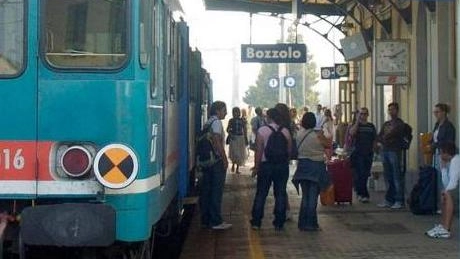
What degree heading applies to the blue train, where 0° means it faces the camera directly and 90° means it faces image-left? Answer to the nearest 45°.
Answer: approximately 0°

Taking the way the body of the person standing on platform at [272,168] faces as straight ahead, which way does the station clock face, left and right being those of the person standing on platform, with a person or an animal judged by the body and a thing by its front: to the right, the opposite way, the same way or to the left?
the opposite way

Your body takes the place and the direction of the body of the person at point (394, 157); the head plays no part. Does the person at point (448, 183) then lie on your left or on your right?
on your left

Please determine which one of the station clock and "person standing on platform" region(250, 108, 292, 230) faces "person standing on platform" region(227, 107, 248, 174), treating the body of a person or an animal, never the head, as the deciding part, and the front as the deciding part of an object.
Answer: "person standing on platform" region(250, 108, 292, 230)

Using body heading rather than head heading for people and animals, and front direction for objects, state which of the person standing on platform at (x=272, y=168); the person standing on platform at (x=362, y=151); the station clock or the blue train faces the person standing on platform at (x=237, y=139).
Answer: the person standing on platform at (x=272, y=168)

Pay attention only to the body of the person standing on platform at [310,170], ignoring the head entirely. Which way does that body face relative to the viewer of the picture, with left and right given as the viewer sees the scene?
facing away from the viewer

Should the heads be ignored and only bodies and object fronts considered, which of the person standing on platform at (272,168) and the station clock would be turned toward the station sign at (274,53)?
the person standing on platform

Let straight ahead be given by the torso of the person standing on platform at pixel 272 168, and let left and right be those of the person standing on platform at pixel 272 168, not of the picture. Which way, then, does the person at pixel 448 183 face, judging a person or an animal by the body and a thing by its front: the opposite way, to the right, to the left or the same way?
to the left
